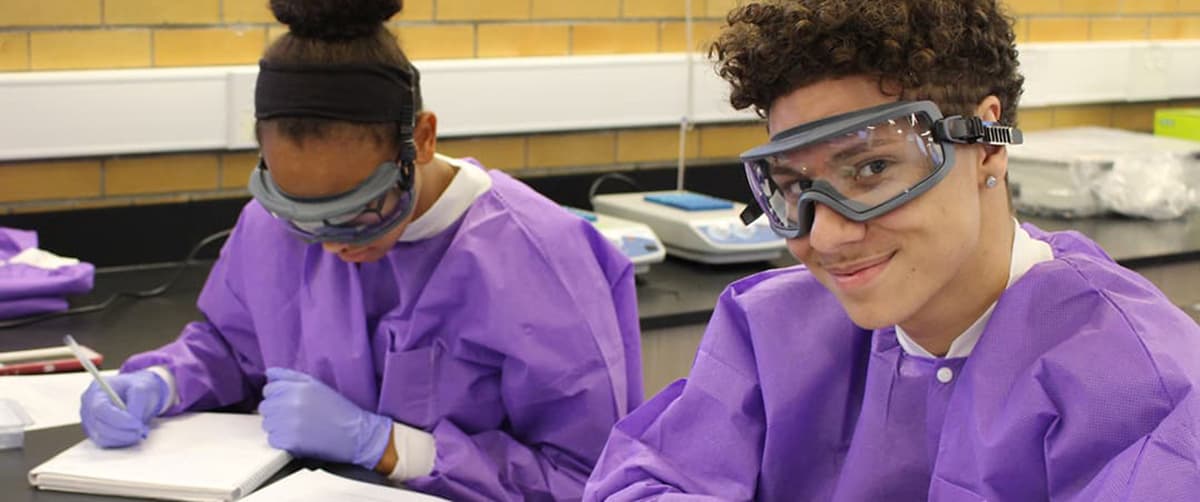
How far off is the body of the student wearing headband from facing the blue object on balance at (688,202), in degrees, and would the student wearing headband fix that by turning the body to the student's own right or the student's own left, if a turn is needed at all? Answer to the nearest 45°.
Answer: approximately 180°

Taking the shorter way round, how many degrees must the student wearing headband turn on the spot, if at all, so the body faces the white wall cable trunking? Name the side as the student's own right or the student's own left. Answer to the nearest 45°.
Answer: approximately 135° to the student's own right

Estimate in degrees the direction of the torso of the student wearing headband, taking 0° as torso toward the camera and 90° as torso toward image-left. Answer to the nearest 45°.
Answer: approximately 45°

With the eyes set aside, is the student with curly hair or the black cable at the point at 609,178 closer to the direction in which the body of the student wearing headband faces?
the student with curly hair

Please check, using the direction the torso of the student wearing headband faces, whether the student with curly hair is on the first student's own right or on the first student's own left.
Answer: on the first student's own left

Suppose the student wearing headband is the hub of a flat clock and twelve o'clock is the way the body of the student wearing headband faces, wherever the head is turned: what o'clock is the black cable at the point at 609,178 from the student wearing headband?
The black cable is roughly at 5 o'clock from the student wearing headband.

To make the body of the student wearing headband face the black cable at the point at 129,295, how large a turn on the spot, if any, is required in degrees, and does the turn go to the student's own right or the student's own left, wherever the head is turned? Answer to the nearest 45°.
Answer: approximately 90° to the student's own right

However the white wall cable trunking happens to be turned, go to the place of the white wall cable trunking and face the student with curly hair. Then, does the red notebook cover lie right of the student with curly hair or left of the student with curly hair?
right

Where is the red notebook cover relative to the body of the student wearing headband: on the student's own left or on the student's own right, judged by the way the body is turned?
on the student's own right

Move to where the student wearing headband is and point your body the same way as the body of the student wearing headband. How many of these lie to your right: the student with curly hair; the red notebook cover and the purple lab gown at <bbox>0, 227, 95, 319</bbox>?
2

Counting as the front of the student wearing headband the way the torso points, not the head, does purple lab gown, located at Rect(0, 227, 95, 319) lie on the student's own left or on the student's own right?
on the student's own right
